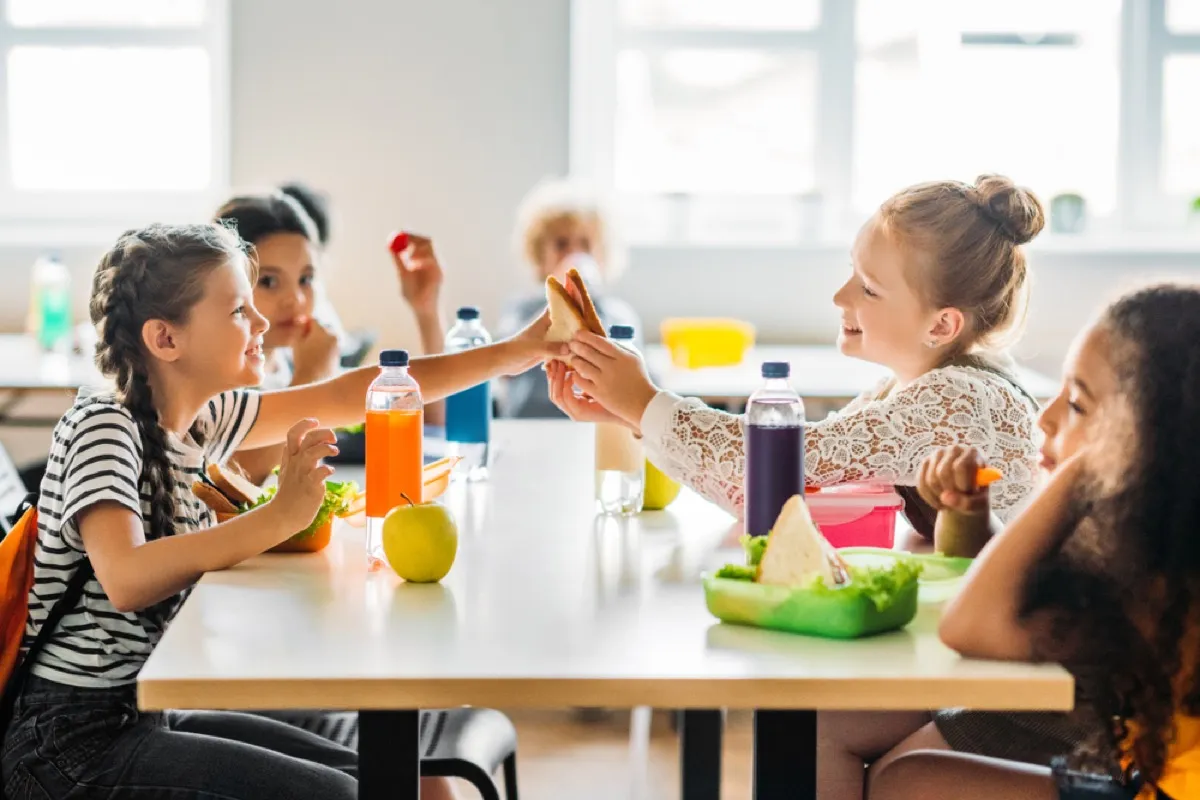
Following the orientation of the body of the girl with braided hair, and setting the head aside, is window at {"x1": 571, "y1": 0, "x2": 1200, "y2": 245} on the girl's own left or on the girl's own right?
on the girl's own left

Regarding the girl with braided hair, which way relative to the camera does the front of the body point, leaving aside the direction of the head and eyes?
to the viewer's right

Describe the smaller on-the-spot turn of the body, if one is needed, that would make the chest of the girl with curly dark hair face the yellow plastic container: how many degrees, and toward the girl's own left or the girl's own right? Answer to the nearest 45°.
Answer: approximately 90° to the girl's own right

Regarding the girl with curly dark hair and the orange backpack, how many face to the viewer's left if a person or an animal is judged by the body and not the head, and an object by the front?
2

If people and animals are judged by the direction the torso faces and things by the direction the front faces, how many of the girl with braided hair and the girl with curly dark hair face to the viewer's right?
1

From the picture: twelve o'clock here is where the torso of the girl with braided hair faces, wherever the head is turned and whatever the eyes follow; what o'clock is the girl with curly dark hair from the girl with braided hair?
The girl with curly dark hair is roughly at 1 o'clock from the girl with braided hair.

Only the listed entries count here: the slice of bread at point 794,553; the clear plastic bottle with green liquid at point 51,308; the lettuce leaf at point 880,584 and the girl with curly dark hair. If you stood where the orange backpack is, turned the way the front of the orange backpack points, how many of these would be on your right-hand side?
1

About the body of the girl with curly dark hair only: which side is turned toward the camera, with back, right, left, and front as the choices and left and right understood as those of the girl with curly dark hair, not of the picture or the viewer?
left

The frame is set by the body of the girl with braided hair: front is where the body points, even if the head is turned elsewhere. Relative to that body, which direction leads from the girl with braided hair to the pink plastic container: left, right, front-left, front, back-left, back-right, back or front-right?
front

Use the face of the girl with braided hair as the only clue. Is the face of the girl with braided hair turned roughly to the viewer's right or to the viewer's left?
to the viewer's right

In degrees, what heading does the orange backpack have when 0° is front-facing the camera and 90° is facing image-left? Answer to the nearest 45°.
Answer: approximately 90°
